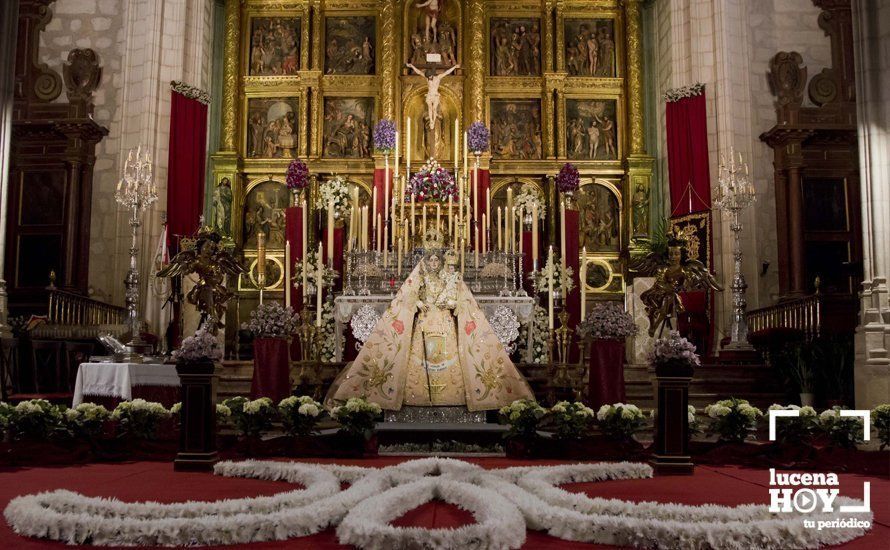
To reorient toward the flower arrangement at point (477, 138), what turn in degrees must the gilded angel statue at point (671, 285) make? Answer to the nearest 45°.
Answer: approximately 90° to its right

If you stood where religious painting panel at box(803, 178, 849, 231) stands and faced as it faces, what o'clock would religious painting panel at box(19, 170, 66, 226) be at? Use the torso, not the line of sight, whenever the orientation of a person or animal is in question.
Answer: religious painting panel at box(19, 170, 66, 226) is roughly at 2 o'clock from religious painting panel at box(803, 178, 849, 231).

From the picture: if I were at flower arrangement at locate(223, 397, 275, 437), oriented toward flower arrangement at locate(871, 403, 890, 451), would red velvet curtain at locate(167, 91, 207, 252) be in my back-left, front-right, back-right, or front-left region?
back-left

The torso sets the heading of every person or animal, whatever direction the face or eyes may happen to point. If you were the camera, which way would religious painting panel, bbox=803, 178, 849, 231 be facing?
facing the viewer

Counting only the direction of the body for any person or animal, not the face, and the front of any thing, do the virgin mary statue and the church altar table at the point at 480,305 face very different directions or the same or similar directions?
same or similar directions

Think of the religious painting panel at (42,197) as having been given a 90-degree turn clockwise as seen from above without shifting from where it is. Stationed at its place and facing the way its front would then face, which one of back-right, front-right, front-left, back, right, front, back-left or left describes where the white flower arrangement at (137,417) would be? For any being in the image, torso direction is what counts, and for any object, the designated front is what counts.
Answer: left

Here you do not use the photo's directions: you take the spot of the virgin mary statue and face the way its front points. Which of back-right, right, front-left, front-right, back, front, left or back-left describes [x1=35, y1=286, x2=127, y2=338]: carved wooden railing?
back-right

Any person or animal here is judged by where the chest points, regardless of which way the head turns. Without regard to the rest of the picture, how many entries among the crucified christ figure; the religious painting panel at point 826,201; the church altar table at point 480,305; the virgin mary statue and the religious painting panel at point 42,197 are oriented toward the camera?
5

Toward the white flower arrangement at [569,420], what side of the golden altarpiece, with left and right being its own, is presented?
front

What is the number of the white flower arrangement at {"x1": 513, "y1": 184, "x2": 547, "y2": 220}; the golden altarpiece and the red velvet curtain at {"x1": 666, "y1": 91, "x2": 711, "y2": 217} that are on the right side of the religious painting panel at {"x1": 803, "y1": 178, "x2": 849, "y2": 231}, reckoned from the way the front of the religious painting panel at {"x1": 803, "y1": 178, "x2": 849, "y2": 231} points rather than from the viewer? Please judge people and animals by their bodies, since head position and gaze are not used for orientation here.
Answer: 3

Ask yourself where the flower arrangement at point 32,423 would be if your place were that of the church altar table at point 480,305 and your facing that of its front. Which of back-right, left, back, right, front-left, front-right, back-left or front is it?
front-right

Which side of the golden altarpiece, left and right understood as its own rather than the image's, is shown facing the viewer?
front

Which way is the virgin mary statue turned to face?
toward the camera
